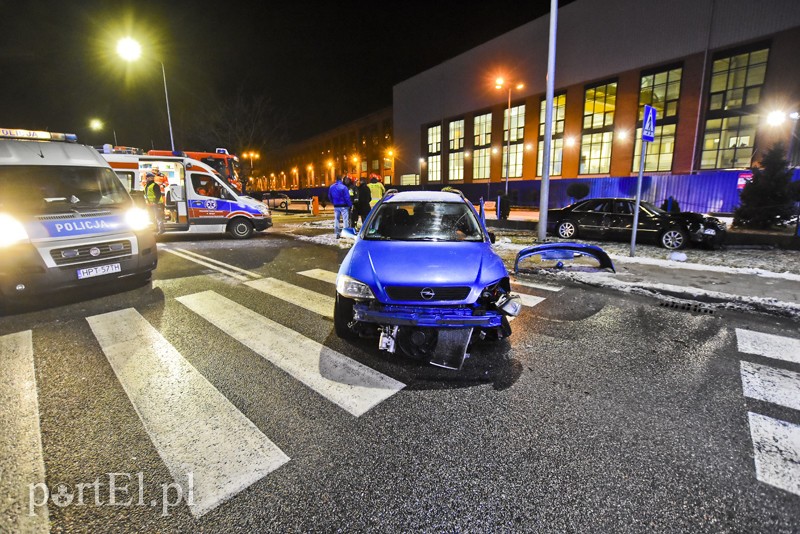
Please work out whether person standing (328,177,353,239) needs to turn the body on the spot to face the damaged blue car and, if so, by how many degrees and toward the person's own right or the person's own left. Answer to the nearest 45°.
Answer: approximately 180°

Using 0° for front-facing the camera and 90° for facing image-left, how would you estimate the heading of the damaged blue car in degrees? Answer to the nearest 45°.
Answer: approximately 0°

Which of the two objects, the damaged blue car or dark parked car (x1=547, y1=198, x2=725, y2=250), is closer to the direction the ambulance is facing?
the dark parked car

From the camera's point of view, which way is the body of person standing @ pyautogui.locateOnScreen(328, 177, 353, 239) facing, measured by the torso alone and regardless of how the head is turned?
away from the camera

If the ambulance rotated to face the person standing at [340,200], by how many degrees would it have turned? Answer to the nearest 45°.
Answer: approximately 45° to its right

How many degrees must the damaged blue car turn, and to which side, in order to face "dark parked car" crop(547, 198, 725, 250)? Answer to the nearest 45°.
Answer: approximately 135° to its left

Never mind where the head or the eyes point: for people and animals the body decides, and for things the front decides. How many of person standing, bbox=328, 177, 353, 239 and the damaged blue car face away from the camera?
1

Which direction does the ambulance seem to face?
to the viewer's right

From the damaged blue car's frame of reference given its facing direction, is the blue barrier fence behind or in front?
behind

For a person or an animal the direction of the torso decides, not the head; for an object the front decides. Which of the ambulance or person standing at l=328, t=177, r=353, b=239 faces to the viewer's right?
the ambulance

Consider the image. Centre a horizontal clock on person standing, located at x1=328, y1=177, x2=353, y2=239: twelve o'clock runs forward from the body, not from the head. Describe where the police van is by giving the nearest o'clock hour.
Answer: The police van is roughly at 7 o'clock from the person standing.
